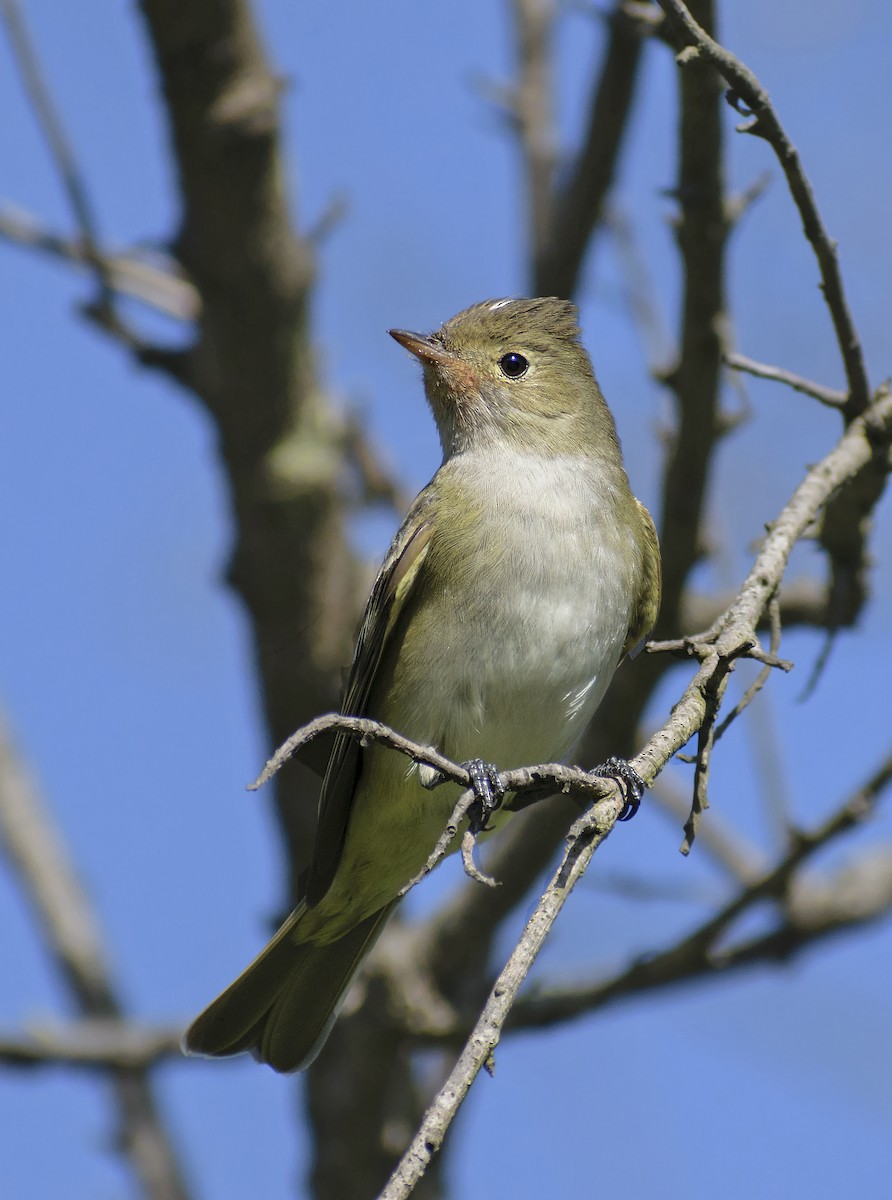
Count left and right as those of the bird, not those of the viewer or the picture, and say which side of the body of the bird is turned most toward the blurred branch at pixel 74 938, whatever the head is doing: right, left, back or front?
back

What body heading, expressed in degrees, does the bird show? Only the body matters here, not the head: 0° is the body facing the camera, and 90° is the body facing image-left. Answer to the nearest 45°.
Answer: approximately 315°

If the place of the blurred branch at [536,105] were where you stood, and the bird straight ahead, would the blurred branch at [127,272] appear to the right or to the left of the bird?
right

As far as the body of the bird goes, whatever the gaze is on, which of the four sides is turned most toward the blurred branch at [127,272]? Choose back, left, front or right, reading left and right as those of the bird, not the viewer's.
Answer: back
